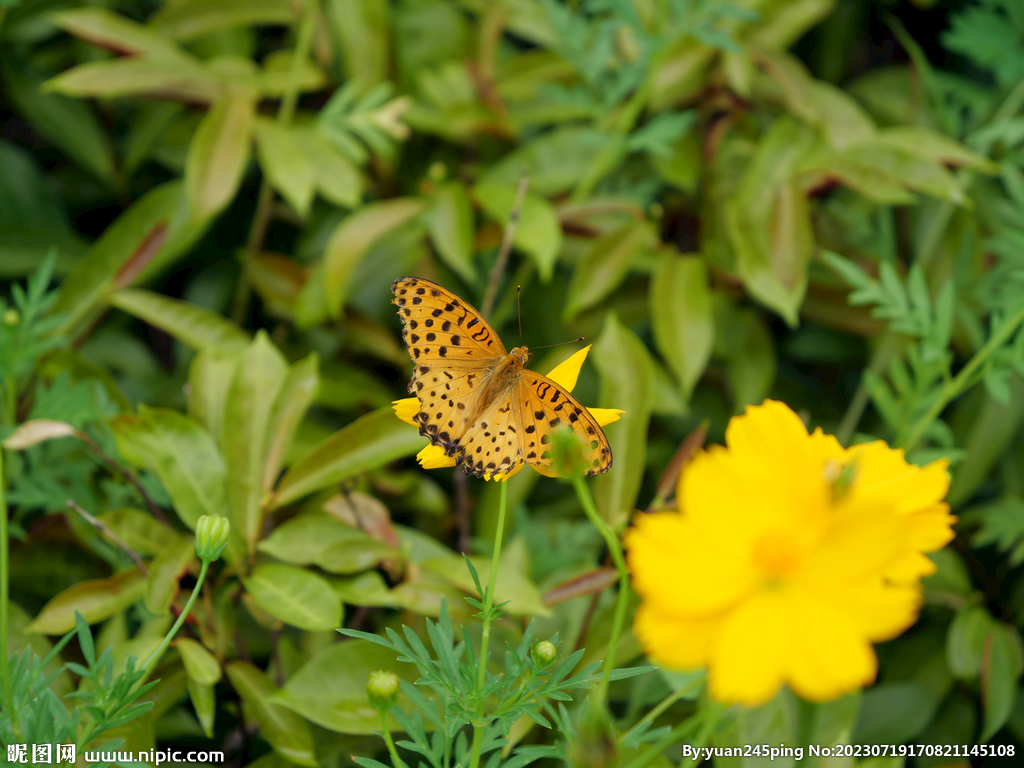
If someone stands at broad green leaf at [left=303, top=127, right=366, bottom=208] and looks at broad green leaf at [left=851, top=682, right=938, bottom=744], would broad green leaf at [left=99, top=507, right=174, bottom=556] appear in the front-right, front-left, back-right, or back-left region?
front-right

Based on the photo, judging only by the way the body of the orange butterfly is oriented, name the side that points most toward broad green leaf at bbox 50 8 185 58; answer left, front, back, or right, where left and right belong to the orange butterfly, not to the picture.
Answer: left

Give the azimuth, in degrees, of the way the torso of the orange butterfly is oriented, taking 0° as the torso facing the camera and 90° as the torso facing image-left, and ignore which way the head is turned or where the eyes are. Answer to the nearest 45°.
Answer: approximately 225°

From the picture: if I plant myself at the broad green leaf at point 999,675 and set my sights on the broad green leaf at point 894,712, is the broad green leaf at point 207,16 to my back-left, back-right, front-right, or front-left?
front-right

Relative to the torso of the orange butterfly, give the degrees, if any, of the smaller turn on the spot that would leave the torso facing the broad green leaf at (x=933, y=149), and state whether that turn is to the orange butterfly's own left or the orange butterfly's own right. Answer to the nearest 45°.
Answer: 0° — it already faces it

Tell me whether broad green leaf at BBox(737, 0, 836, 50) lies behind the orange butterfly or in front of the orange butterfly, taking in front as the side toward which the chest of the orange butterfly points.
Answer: in front
